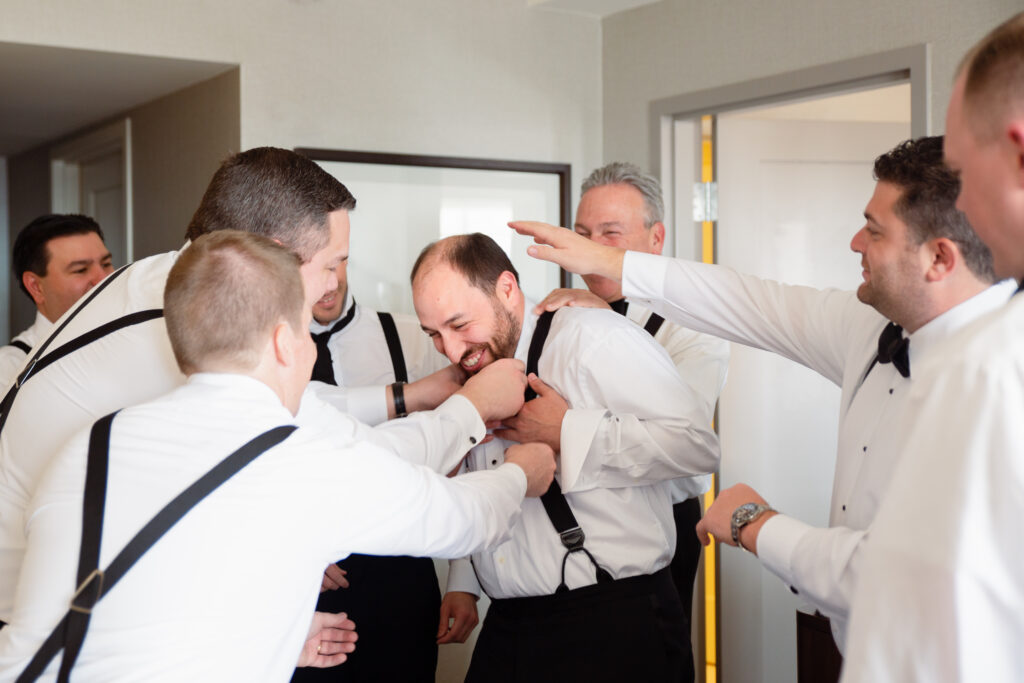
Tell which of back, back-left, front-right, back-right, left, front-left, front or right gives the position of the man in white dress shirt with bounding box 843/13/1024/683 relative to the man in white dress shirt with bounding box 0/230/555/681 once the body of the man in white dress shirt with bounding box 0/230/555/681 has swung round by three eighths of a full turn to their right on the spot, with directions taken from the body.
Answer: front-left

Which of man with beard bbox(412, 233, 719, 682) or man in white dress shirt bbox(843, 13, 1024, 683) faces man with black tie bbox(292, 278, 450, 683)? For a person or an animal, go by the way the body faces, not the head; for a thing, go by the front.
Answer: the man in white dress shirt

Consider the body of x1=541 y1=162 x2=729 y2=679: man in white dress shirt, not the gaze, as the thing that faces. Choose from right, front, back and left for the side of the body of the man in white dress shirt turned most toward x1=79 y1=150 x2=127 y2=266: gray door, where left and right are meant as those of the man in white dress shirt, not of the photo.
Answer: right

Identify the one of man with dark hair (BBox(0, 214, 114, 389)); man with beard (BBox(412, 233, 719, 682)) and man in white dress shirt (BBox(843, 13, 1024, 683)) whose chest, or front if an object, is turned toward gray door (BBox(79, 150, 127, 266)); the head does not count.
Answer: the man in white dress shirt

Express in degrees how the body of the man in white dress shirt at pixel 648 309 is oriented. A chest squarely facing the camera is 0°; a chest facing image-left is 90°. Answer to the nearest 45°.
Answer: approximately 45°

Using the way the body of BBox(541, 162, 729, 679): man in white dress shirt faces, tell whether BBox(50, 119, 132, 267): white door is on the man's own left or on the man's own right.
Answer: on the man's own right

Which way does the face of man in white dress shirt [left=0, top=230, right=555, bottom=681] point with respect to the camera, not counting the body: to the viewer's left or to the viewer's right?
to the viewer's right

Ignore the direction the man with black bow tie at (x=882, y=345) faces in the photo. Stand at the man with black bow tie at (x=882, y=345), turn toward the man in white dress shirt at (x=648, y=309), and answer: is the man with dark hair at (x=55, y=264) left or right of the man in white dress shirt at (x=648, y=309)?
left

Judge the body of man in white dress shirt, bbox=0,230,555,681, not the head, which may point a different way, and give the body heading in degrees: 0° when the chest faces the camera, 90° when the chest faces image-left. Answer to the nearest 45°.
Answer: approximately 225°

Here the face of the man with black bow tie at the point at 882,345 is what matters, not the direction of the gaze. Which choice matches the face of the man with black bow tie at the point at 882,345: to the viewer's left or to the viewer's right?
to the viewer's left

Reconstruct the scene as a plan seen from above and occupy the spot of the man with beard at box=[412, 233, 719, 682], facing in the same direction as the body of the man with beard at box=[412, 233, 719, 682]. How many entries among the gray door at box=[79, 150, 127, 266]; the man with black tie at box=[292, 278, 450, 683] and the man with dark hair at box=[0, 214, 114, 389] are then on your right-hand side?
3
